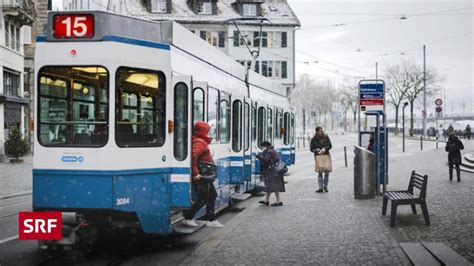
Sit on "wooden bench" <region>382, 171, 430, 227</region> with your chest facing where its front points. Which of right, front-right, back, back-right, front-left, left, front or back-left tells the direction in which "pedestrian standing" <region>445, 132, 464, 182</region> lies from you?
right

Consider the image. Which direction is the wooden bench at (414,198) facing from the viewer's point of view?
to the viewer's left

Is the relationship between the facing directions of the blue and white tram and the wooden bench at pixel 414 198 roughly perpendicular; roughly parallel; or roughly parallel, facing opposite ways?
roughly perpendicular

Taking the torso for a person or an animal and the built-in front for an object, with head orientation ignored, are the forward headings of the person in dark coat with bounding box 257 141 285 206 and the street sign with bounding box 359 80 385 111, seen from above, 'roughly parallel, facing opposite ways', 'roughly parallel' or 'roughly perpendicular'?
roughly perpendicular

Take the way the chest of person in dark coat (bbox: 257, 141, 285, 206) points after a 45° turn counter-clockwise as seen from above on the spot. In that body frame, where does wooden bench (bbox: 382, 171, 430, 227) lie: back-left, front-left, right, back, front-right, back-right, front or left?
left

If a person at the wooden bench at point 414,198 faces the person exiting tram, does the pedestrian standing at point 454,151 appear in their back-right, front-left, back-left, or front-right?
back-right

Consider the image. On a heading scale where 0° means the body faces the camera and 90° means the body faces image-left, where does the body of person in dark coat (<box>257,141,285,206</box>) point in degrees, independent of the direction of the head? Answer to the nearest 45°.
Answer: approximately 90°

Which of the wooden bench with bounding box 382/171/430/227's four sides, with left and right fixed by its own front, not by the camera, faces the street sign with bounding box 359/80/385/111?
right

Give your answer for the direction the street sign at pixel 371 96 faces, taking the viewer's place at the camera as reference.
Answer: facing the viewer

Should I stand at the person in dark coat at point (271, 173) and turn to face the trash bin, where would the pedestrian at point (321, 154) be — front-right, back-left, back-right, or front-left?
front-left
